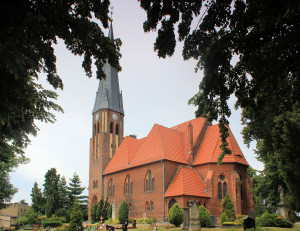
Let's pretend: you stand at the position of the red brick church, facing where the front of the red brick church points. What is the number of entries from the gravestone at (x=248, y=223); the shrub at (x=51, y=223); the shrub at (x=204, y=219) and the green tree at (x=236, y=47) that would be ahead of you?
1

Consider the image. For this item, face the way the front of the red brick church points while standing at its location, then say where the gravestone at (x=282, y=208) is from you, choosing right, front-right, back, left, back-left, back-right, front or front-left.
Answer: back

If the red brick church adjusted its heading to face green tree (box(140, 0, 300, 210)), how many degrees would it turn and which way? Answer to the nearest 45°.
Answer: approximately 135° to its left

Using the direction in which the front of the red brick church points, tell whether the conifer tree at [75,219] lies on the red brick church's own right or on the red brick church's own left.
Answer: on the red brick church's own left

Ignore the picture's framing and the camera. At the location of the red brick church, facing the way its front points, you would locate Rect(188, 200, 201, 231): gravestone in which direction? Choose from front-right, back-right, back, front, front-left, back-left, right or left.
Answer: back-left

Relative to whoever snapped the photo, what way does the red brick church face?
facing away from the viewer and to the left of the viewer

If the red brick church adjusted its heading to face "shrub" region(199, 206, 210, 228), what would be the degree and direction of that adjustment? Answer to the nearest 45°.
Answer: approximately 135° to its left

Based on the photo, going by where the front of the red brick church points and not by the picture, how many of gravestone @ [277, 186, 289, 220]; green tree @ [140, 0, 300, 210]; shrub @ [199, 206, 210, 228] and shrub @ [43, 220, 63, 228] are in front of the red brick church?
1

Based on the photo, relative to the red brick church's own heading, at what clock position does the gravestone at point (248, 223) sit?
The gravestone is roughly at 7 o'clock from the red brick church.
